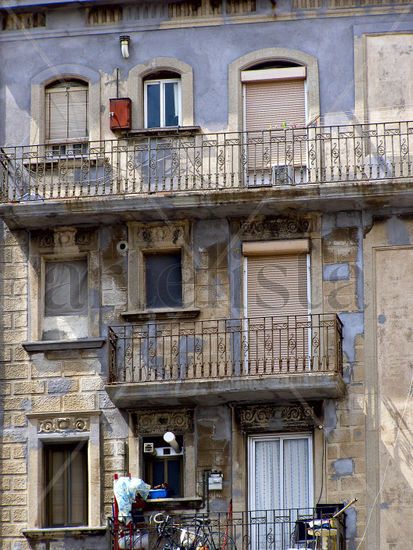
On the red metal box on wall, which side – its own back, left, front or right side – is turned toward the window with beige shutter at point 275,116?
left

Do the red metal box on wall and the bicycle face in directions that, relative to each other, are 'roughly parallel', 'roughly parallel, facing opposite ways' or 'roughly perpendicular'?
roughly perpendicular

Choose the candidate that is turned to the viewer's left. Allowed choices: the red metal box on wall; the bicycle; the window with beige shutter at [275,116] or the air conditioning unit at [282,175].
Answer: the bicycle

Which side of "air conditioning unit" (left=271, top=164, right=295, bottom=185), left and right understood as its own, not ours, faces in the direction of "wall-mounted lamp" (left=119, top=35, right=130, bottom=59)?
right

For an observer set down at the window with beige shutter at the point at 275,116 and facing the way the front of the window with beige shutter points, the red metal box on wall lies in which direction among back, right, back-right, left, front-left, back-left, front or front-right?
right

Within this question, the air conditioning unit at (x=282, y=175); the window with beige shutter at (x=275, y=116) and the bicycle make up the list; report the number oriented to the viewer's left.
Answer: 1

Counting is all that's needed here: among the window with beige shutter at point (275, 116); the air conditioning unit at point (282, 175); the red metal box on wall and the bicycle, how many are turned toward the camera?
3

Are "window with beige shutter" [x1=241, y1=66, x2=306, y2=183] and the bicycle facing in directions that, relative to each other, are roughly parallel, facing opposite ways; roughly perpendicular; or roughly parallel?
roughly perpendicular

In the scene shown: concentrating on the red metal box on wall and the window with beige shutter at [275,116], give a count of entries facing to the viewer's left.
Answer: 0

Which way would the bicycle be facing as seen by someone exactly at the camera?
facing to the left of the viewer

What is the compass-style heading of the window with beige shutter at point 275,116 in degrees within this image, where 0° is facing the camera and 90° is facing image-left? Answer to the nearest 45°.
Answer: approximately 0°

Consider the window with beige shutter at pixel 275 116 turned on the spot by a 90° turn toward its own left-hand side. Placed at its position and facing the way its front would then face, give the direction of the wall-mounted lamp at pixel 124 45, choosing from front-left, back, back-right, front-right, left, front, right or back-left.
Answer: back
